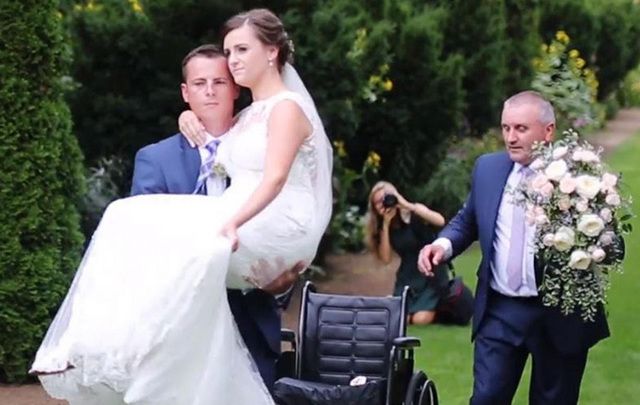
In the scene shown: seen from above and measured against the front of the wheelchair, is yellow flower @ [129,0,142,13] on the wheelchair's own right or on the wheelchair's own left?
on the wheelchair's own right

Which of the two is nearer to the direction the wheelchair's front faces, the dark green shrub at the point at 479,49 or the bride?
the bride

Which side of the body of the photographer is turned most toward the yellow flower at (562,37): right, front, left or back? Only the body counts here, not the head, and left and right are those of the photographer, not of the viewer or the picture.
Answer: back

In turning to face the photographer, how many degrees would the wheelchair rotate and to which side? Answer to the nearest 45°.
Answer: approximately 135° to its right

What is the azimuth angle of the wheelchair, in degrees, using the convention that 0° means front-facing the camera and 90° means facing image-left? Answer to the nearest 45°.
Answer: approximately 45°

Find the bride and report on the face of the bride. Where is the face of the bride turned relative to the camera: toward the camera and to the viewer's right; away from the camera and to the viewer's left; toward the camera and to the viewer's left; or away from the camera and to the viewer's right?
toward the camera and to the viewer's left

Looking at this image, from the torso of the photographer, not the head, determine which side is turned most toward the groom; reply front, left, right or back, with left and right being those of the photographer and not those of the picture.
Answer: front

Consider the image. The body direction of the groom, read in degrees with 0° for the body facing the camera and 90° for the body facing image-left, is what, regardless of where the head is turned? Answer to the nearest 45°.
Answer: approximately 0°

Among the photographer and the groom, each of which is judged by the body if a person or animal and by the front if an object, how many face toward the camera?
2

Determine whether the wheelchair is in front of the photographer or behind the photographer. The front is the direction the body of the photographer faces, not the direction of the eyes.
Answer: in front

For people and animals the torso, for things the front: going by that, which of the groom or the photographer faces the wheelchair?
the photographer

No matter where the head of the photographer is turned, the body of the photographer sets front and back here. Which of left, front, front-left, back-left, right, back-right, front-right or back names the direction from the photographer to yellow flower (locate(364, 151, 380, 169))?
back
